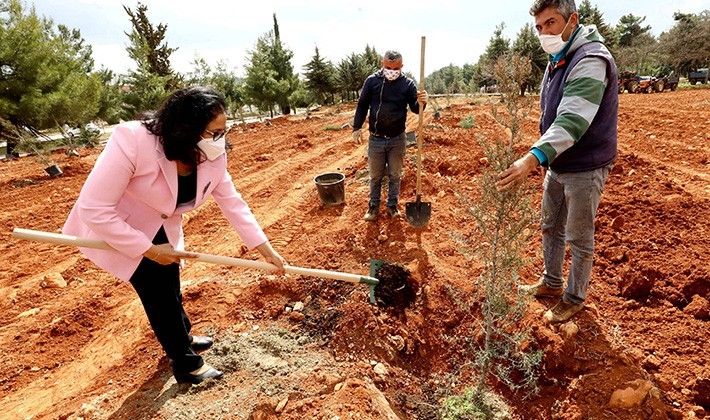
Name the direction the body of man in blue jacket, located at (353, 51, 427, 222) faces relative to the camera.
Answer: toward the camera

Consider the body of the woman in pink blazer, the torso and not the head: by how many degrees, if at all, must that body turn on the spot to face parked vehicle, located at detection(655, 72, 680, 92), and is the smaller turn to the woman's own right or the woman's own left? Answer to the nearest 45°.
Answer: approximately 45° to the woman's own left

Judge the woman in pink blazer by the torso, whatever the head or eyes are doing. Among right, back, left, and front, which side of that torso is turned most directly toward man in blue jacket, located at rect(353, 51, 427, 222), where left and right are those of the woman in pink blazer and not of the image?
left

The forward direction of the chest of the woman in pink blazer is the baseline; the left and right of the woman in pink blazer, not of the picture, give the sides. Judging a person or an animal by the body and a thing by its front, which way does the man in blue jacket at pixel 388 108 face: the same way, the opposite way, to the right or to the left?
to the right

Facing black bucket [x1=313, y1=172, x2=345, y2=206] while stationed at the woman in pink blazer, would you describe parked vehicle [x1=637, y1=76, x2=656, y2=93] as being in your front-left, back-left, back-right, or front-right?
front-right

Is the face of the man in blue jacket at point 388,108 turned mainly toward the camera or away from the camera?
toward the camera

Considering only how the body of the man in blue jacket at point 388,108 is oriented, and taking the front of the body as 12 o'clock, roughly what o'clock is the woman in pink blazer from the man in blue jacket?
The woman in pink blazer is roughly at 1 o'clock from the man in blue jacket.

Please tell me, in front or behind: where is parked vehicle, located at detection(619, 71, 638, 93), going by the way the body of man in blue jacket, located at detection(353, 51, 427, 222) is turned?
behind

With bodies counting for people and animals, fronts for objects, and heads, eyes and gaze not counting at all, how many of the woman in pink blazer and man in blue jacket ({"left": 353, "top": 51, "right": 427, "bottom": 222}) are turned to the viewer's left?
0
